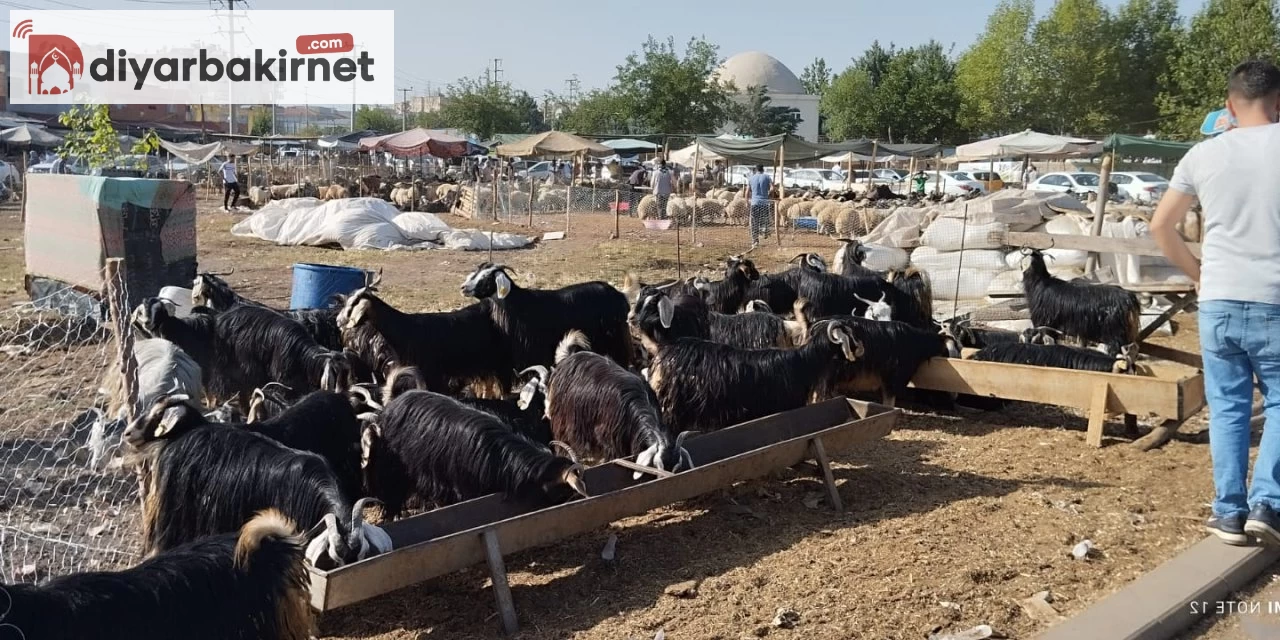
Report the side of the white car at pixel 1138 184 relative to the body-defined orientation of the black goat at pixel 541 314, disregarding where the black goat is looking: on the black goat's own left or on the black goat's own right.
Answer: on the black goat's own right

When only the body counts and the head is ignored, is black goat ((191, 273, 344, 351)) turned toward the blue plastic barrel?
no

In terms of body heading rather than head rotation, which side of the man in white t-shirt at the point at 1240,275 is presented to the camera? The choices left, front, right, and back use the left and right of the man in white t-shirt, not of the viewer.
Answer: back

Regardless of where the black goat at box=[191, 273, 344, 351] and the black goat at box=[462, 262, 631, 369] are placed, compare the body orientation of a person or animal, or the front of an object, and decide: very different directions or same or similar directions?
same or similar directions

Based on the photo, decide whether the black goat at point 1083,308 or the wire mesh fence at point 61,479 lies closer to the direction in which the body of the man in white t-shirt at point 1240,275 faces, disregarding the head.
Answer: the black goat

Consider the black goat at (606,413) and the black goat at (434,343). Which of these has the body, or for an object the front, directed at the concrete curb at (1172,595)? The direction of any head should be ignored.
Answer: the black goat at (606,413)

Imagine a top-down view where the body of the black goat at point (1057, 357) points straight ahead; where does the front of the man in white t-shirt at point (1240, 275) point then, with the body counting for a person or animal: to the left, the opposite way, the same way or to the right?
to the left

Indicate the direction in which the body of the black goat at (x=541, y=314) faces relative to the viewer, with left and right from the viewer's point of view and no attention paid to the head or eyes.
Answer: facing to the left of the viewer

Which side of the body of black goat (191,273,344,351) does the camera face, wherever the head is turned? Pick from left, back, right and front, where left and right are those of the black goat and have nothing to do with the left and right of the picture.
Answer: left

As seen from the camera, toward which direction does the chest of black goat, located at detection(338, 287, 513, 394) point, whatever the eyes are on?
to the viewer's left

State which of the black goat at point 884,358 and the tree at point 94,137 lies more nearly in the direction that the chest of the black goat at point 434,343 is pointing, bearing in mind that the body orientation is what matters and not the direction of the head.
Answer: the tree

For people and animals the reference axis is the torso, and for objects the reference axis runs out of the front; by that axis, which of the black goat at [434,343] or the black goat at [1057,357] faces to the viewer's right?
the black goat at [1057,357]
